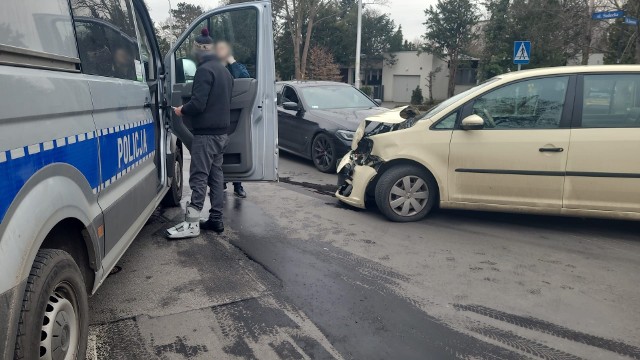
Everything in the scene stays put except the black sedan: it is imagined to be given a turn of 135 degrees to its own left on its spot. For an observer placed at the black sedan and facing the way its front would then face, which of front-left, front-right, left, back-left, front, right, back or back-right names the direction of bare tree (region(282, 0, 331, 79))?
front

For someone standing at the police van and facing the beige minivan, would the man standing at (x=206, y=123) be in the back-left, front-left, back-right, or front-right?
front-left

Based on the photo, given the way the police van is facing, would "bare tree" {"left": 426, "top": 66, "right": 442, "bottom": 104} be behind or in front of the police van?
in front

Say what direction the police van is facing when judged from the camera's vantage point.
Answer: facing away from the viewer and to the right of the viewer

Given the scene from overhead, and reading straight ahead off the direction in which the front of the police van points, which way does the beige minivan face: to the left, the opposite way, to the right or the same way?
to the left

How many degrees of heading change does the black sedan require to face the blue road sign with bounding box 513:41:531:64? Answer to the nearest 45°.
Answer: approximately 90° to its left

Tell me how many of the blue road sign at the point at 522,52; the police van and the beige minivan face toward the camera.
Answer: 1

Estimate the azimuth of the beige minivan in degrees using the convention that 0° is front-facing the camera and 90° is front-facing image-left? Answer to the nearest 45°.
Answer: approximately 90°

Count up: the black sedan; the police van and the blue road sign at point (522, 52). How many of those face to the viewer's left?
0

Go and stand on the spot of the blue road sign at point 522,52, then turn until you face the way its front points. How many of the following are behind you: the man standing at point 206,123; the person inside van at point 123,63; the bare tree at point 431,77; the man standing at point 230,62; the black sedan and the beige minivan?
1

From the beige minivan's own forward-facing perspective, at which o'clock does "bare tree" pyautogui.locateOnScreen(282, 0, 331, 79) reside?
The bare tree is roughly at 2 o'clock from the beige minivan.

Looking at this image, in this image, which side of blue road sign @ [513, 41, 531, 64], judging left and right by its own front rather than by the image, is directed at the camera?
front

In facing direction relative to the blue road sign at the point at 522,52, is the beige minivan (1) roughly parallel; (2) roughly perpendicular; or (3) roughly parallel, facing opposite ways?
roughly perpendicular

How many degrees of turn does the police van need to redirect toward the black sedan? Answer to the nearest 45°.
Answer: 0° — it already faces it

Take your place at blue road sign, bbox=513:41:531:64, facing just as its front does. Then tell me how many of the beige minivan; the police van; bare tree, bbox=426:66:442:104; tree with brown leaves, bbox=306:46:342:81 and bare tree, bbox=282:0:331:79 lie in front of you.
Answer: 2

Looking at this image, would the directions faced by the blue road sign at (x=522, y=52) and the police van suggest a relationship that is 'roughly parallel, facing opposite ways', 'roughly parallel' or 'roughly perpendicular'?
roughly parallel, facing opposite ways

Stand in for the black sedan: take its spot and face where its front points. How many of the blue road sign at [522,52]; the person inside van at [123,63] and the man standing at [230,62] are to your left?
1
